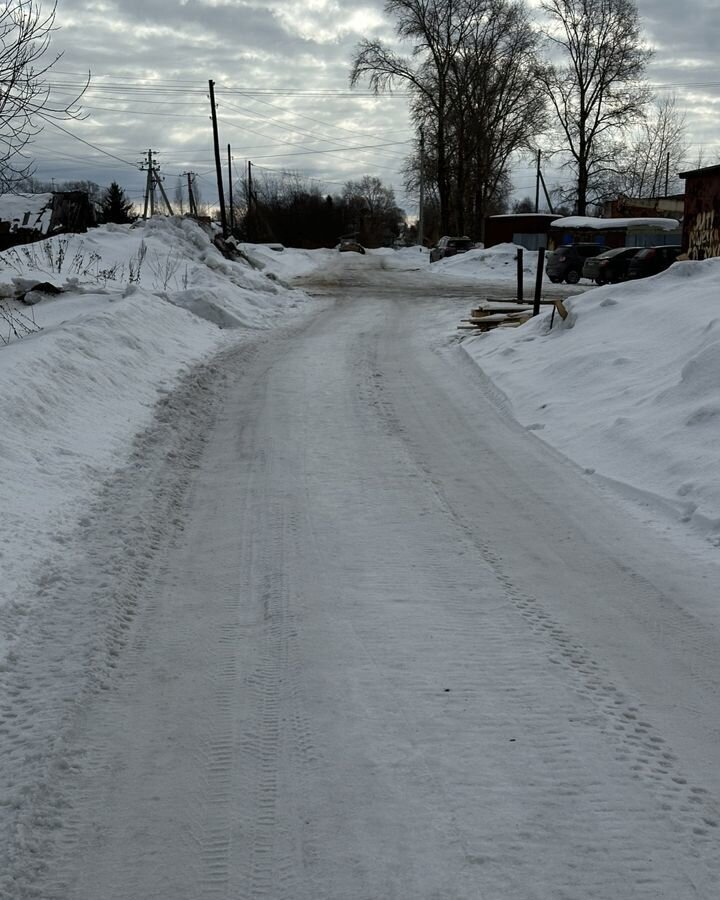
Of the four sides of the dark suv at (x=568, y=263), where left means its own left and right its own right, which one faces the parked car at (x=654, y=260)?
right

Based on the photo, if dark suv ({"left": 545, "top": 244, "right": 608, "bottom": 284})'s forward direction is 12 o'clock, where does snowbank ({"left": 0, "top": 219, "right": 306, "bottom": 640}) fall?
The snowbank is roughly at 11 o'clock from the dark suv.

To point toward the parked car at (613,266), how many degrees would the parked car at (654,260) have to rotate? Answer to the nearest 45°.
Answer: approximately 90° to its left

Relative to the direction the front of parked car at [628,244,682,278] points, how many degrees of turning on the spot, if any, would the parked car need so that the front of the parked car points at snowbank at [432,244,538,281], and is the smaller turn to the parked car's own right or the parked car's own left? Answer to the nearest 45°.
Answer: approximately 90° to the parked car's own right

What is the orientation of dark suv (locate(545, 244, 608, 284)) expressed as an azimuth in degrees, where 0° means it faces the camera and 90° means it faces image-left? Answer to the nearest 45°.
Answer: approximately 45°

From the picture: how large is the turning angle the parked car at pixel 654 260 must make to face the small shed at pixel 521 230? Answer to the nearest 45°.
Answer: approximately 90° to its left
